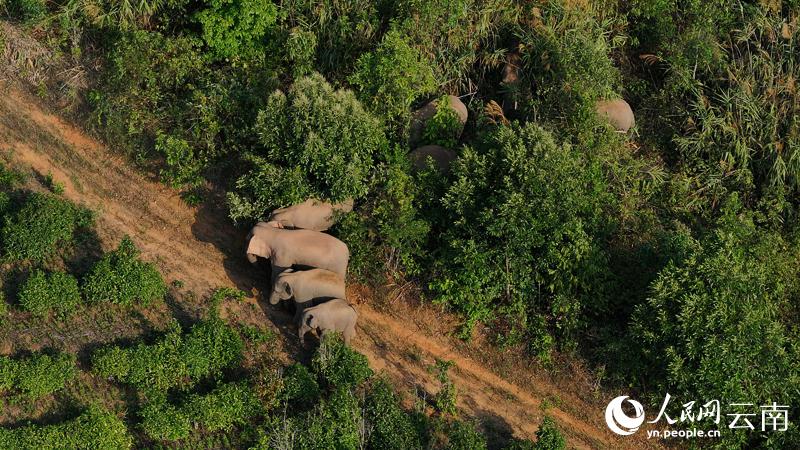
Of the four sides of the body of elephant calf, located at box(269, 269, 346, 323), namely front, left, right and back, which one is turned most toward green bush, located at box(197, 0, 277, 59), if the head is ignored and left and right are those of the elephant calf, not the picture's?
right

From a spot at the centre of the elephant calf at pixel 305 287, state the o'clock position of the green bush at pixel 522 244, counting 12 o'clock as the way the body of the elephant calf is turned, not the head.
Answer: The green bush is roughly at 6 o'clock from the elephant calf.

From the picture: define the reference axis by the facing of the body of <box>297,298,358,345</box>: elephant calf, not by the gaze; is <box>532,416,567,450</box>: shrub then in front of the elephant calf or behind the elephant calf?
behind

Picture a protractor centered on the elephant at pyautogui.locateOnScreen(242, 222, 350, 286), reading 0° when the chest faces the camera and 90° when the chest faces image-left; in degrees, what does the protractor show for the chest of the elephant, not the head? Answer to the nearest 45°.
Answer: approximately 90°

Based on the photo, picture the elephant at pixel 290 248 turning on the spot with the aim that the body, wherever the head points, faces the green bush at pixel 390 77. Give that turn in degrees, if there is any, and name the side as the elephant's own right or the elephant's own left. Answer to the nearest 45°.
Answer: approximately 135° to the elephant's own right

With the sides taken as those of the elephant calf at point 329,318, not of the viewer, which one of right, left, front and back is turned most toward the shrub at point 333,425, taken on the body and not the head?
left

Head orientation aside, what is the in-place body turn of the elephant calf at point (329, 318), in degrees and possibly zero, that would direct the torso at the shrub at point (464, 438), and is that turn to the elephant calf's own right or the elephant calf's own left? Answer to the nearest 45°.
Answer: approximately 135° to the elephant calf's own left

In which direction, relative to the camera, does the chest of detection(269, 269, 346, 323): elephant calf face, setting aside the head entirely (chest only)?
to the viewer's left

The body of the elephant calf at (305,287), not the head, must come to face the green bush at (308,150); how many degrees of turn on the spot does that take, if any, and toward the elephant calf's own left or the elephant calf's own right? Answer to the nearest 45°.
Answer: approximately 90° to the elephant calf's own right

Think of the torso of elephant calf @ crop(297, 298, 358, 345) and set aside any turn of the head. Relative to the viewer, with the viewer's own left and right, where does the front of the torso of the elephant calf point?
facing to the left of the viewer

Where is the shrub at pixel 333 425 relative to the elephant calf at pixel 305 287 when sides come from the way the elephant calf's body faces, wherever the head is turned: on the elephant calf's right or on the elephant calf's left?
on the elephant calf's left
